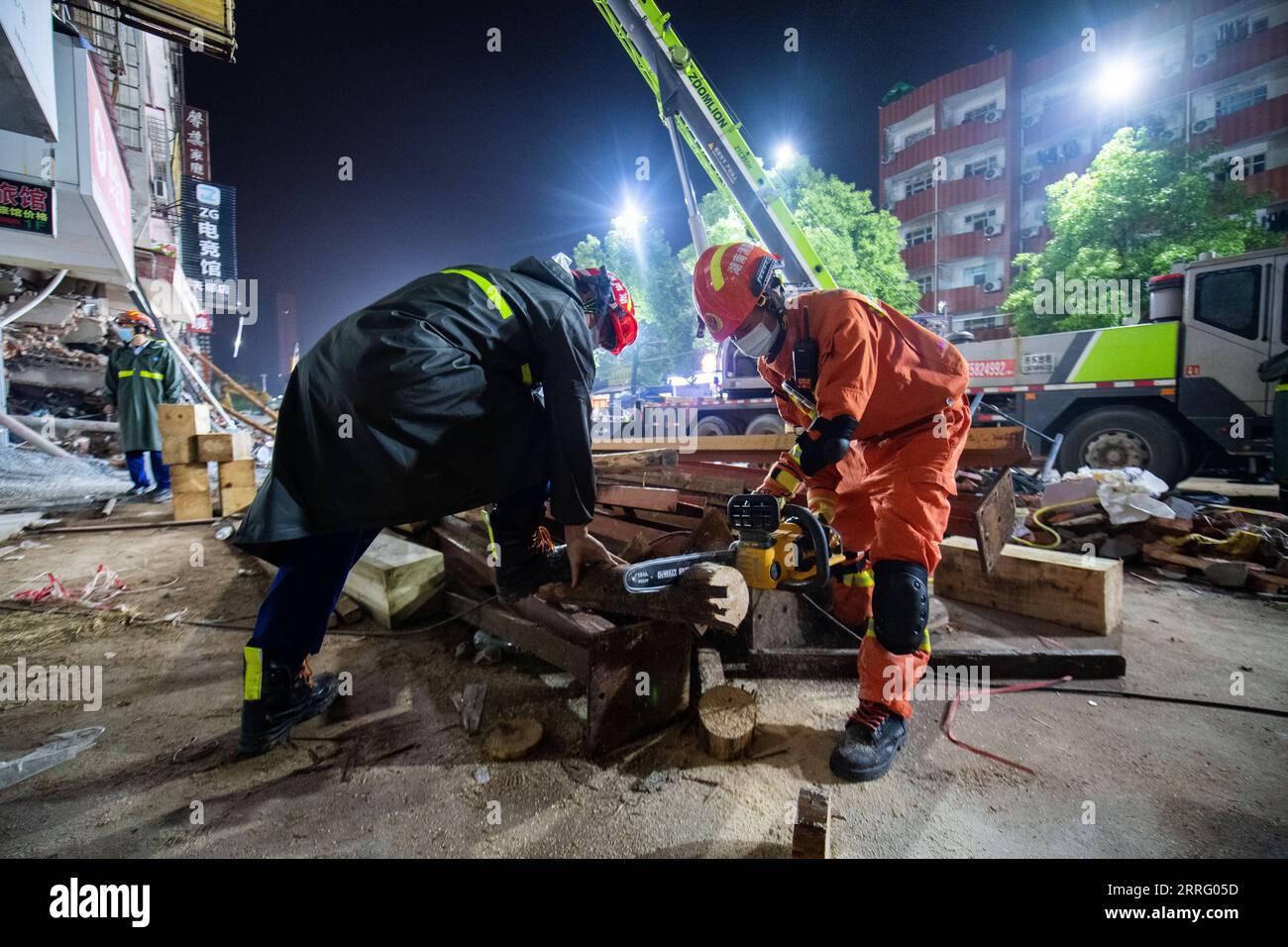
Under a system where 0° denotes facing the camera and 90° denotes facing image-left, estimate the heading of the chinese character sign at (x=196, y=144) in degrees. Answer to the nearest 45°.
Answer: approximately 0°

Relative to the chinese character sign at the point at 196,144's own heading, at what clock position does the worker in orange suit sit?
The worker in orange suit is roughly at 12 o'clock from the chinese character sign.

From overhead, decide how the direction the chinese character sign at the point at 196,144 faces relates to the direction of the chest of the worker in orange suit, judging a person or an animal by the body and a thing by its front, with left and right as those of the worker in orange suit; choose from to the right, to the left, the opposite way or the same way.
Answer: to the left

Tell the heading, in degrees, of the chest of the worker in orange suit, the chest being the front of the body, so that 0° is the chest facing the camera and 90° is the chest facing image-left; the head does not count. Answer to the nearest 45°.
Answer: approximately 45°

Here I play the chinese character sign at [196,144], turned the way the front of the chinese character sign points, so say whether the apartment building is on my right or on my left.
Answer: on my left

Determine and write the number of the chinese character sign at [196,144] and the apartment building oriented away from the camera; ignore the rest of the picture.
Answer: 0
